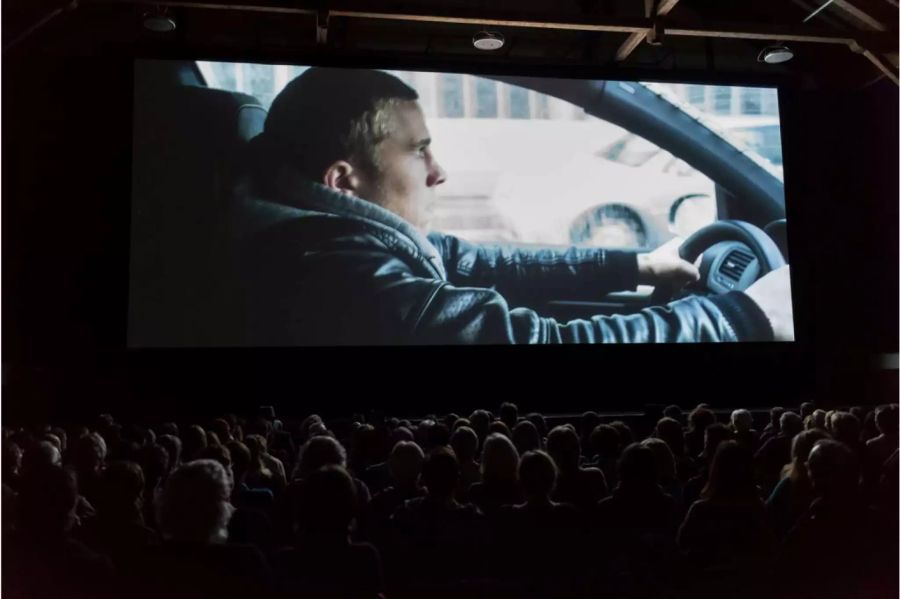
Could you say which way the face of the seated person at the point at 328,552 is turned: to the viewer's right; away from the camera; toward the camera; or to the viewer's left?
away from the camera

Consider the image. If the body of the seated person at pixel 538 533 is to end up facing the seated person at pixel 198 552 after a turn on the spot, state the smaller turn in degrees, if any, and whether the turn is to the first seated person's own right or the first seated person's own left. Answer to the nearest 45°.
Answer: approximately 135° to the first seated person's own left

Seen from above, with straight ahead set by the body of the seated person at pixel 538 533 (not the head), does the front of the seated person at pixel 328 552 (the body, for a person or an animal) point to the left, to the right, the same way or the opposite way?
the same way

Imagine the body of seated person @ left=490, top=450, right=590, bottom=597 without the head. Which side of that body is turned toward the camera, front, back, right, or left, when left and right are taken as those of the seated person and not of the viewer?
back

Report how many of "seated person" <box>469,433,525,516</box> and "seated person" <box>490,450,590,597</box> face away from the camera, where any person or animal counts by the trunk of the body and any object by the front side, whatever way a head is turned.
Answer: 2

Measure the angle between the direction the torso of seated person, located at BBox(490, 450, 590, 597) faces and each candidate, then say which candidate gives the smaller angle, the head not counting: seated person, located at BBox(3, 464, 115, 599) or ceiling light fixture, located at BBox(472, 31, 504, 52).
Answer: the ceiling light fixture

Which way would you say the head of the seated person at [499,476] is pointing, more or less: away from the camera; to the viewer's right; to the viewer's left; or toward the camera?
away from the camera

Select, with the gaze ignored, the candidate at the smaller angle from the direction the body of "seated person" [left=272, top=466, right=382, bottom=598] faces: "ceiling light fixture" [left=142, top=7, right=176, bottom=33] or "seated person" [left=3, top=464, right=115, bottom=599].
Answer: the ceiling light fixture

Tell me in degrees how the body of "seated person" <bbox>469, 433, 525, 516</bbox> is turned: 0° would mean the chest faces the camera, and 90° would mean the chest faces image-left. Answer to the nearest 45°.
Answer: approximately 180°

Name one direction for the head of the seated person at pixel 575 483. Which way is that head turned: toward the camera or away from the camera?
away from the camera

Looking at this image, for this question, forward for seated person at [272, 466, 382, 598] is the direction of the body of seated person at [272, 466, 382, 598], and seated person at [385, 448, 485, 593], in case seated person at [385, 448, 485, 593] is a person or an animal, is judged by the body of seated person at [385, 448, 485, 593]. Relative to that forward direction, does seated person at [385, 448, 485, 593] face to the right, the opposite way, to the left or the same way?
the same way

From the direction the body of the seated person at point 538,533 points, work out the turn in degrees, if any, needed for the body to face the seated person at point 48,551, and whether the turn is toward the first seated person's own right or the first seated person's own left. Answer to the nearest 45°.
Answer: approximately 90° to the first seated person's own left

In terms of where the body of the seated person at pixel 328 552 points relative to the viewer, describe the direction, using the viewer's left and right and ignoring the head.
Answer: facing away from the viewer

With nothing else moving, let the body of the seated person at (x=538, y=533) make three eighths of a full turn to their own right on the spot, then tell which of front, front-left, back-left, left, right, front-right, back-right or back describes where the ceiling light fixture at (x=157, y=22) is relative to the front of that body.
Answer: back

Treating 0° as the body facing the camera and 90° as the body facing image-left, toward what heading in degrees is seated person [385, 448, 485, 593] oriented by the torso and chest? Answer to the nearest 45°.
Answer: approximately 180°
